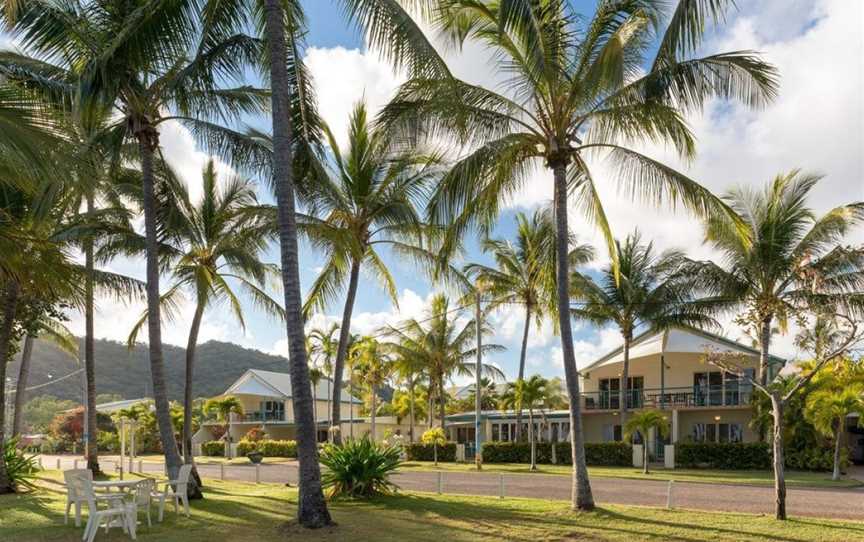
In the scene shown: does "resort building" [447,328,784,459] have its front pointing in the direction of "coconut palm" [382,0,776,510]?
yes

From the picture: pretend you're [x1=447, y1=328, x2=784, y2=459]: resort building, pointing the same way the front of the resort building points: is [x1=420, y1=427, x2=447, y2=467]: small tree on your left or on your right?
on your right

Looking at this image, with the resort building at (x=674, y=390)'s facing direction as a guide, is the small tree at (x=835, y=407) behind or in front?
in front

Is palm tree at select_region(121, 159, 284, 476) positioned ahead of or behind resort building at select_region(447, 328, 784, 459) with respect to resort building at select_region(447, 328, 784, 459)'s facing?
ahead

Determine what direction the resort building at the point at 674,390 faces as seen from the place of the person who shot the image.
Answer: facing the viewer

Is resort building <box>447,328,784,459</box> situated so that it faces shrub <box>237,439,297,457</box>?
no

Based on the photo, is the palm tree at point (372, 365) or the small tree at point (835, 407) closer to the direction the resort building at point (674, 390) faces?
the small tree

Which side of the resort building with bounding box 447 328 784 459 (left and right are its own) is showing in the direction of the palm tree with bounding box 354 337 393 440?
right

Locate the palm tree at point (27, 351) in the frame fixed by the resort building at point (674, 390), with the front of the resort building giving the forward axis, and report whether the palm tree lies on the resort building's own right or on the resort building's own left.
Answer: on the resort building's own right

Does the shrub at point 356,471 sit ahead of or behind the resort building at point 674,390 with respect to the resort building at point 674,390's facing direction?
ahead

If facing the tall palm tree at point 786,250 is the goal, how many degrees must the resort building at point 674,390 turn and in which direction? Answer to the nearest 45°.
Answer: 0° — it already faces it
